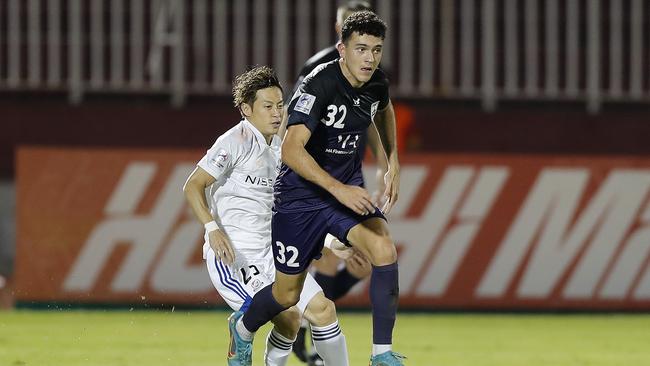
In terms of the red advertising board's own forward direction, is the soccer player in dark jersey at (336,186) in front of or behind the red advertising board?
in front

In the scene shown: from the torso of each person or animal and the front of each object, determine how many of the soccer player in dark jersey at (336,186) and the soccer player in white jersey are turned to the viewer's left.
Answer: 0

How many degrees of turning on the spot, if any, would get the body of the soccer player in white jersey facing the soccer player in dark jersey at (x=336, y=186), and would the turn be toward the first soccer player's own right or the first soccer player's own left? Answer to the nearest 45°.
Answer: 0° — they already face them

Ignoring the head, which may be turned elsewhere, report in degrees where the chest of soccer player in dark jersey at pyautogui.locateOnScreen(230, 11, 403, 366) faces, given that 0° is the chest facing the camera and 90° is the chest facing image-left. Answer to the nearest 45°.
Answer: approximately 315°

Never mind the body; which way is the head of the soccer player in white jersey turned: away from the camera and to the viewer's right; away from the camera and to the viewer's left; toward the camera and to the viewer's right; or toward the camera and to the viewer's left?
toward the camera and to the viewer's right

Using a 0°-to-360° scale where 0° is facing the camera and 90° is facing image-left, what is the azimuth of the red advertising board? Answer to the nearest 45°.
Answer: approximately 0°

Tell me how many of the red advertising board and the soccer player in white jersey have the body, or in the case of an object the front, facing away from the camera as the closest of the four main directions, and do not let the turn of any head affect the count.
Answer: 0

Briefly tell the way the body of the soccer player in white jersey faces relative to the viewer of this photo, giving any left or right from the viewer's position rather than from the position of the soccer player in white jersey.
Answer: facing the viewer and to the right of the viewer

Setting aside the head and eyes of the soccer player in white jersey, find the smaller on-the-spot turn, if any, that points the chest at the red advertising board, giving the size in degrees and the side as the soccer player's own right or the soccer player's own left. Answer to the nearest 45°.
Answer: approximately 135° to the soccer player's own left

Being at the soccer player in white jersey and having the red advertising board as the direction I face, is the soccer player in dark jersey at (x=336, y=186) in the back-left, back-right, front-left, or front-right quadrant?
back-right

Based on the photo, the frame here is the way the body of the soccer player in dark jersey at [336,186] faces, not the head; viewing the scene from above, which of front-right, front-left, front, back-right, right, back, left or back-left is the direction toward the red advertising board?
back-left
